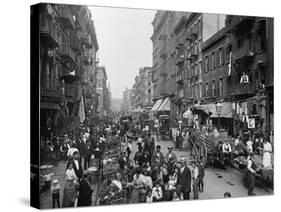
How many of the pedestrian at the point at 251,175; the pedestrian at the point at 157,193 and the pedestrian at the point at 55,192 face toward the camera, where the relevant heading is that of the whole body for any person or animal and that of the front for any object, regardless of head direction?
2

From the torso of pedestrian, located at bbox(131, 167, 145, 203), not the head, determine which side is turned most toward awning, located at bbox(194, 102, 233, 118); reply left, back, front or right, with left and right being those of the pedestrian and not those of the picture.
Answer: back

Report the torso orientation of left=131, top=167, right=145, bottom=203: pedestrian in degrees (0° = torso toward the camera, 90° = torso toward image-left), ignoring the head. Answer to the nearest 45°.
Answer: approximately 45°

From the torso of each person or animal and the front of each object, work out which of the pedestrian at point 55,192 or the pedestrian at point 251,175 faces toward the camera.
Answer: the pedestrian at point 55,192

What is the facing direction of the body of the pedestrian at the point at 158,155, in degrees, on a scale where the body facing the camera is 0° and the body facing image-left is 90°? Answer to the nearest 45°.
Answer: approximately 0°

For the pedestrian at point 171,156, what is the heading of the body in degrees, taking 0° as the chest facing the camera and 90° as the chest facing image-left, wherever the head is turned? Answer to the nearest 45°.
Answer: approximately 0°

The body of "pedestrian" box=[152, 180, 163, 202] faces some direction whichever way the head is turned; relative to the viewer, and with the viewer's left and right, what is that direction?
facing the viewer

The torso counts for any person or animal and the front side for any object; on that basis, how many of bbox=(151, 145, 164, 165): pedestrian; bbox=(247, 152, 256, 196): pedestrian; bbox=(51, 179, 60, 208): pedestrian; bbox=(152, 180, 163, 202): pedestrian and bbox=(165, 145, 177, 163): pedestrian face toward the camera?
4

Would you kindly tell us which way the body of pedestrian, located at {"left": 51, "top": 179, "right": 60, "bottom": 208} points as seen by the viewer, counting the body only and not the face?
toward the camera
